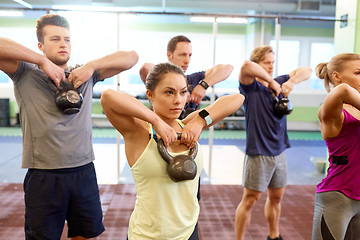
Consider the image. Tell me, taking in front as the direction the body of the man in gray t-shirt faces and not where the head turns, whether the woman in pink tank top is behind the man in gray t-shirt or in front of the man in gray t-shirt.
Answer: in front

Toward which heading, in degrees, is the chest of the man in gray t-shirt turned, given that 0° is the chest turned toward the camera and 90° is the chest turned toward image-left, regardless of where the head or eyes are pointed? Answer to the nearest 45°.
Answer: approximately 315°

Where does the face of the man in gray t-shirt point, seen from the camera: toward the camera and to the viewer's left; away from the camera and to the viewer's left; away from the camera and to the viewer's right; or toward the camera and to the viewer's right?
toward the camera and to the viewer's right
